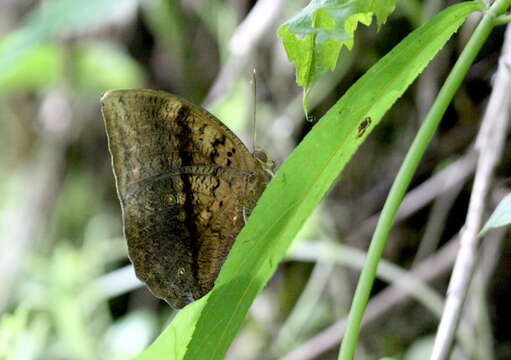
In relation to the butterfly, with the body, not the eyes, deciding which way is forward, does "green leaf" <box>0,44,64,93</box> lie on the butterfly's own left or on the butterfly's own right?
on the butterfly's own left

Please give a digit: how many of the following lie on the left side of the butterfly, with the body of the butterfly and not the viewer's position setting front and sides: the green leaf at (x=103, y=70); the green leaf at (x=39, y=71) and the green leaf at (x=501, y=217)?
2

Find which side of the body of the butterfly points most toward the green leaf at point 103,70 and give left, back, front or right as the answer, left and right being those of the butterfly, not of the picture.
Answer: left

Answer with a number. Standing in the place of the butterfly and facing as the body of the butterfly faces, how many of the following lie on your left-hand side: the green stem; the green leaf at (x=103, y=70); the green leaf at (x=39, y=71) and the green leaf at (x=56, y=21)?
3

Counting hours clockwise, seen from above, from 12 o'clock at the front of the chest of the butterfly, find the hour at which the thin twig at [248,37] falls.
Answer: The thin twig is roughly at 10 o'clock from the butterfly.

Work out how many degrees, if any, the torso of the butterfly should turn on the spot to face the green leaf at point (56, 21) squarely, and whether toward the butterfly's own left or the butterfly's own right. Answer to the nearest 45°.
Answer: approximately 90° to the butterfly's own left

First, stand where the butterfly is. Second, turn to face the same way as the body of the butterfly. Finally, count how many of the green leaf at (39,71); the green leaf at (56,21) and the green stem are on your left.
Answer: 2

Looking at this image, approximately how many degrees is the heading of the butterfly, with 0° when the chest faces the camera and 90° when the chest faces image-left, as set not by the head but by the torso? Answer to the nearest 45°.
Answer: approximately 270°
